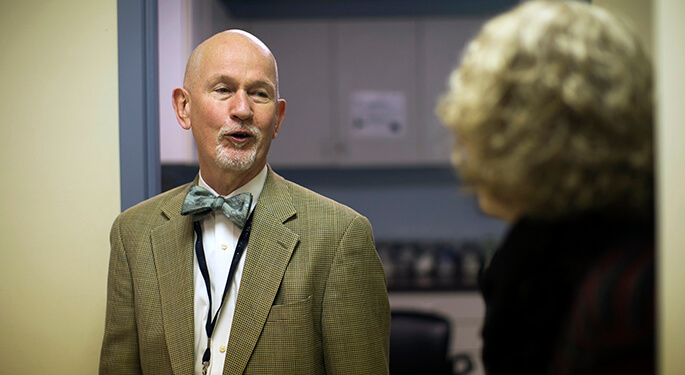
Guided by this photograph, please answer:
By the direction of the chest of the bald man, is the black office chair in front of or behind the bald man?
behind

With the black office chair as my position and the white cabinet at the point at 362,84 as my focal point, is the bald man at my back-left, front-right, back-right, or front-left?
back-left

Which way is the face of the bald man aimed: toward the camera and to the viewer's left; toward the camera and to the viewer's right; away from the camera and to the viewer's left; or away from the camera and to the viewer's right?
toward the camera and to the viewer's right

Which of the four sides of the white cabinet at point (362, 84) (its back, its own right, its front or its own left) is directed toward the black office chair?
front

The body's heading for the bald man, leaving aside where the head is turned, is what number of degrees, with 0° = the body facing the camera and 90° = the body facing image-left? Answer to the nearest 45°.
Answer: approximately 0°

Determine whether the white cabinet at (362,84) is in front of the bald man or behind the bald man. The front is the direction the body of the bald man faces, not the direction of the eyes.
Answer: behind

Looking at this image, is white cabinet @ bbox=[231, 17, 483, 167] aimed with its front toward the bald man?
yes

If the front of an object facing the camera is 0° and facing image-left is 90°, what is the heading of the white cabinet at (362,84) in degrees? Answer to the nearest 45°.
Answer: approximately 0°
